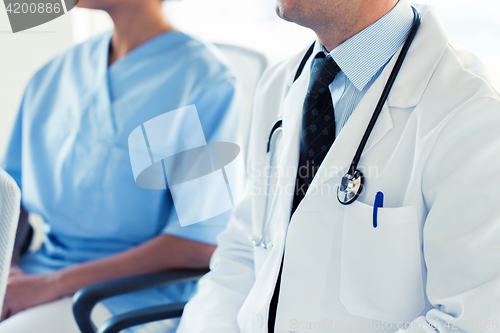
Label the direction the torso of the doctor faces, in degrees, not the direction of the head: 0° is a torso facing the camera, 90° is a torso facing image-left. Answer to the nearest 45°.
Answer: approximately 45°

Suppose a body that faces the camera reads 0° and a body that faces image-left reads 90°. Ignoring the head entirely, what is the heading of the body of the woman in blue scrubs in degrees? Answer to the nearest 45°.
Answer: approximately 45°

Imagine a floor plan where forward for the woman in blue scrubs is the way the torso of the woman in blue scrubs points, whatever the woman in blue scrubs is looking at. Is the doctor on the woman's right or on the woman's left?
on the woman's left

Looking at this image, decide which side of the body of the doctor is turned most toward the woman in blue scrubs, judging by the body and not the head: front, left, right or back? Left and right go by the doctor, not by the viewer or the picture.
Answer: right
